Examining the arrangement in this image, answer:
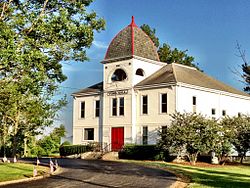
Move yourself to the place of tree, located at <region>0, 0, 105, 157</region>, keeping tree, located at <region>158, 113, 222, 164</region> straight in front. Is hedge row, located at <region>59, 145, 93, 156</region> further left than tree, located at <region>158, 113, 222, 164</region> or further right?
left

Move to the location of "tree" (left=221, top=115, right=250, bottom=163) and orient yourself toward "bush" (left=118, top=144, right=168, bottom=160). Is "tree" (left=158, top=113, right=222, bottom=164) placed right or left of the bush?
left

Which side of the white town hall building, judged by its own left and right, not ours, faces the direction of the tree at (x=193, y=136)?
left

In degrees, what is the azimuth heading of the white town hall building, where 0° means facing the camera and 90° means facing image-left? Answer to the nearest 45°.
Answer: approximately 45°

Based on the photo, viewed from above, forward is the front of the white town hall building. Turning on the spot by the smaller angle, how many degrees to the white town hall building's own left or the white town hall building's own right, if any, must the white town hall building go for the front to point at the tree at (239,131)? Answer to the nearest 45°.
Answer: approximately 90° to the white town hall building's own left
